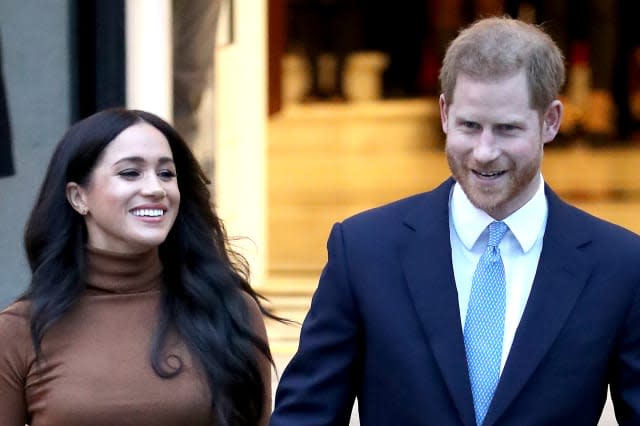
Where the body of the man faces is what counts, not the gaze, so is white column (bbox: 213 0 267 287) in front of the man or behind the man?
behind

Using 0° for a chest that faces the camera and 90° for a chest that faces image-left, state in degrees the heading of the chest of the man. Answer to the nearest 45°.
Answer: approximately 0°

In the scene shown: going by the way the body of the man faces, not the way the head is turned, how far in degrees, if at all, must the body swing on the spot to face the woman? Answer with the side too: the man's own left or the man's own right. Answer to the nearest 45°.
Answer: approximately 135° to the man's own right

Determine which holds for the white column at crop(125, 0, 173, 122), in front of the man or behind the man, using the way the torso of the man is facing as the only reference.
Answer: behind

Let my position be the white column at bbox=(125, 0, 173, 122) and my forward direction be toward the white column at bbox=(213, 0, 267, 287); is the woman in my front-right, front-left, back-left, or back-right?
back-right

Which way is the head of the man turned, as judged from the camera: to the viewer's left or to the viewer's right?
to the viewer's left
